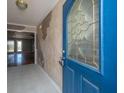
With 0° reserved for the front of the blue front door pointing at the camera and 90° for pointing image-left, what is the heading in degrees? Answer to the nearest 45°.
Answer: approximately 45°
